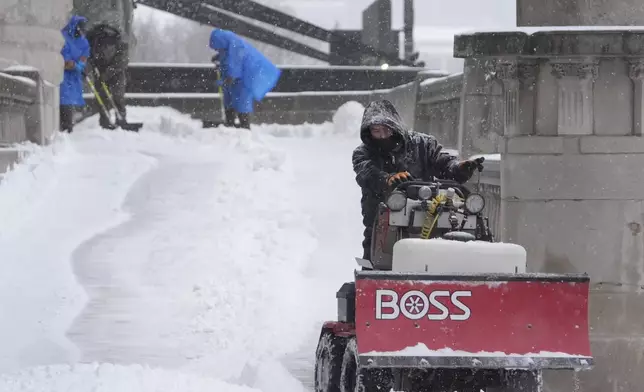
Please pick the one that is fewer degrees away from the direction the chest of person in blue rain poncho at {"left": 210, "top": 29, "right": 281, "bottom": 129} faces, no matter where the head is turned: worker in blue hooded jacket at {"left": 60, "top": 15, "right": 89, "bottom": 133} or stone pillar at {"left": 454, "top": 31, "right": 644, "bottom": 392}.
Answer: the worker in blue hooded jacket

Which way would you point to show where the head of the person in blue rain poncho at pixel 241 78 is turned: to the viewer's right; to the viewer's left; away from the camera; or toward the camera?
to the viewer's left

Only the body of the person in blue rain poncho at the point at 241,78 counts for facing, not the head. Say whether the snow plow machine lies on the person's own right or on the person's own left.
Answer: on the person's own left

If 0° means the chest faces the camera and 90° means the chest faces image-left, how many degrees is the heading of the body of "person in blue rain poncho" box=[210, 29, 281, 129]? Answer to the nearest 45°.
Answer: approximately 90°

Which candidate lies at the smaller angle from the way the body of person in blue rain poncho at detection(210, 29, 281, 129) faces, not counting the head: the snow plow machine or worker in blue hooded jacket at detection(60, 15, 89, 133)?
the worker in blue hooded jacket

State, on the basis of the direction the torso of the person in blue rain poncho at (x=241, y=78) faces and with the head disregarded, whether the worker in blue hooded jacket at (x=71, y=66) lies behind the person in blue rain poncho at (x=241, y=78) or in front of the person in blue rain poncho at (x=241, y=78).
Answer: in front
